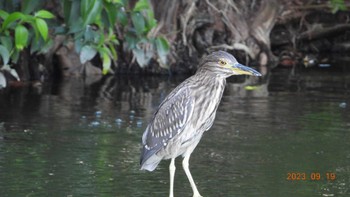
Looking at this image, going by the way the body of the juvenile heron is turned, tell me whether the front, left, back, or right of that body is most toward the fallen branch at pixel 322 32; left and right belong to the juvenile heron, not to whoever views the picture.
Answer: left

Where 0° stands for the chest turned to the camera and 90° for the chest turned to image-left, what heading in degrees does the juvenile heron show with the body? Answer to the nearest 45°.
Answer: approximately 270°
